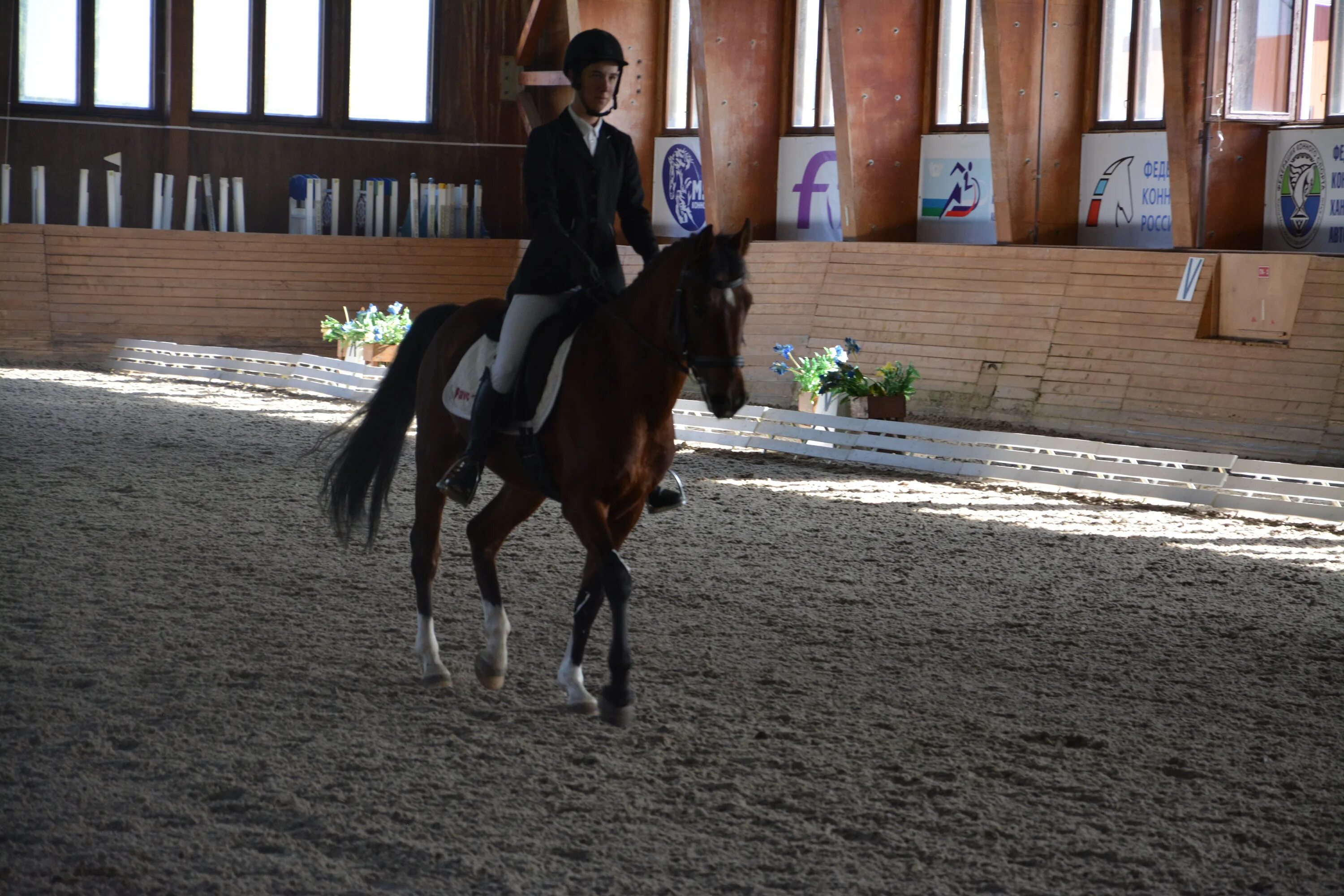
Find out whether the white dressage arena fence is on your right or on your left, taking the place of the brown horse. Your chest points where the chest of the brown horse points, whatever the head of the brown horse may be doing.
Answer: on your left

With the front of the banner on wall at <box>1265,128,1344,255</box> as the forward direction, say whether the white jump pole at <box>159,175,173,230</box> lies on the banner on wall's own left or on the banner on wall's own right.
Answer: on the banner on wall's own right

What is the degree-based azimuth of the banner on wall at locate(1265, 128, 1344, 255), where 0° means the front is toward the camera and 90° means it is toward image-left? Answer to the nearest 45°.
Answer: approximately 45°

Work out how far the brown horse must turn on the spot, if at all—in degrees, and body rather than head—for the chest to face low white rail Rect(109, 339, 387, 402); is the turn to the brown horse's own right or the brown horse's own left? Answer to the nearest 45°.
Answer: approximately 135° to the brown horse's own left

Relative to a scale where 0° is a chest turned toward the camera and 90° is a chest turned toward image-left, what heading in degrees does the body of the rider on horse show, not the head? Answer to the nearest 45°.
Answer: approximately 315°

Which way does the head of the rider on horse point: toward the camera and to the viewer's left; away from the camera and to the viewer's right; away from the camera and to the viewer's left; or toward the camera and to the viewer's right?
toward the camera and to the viewer's right

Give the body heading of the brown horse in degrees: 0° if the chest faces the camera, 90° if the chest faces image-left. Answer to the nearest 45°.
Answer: approximately 315°

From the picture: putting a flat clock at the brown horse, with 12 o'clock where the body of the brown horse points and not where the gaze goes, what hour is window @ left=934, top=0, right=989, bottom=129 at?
The window is roughly at 8 o'clock from the brown horse.

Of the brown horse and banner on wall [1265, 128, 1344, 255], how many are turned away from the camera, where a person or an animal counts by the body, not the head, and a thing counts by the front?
0
